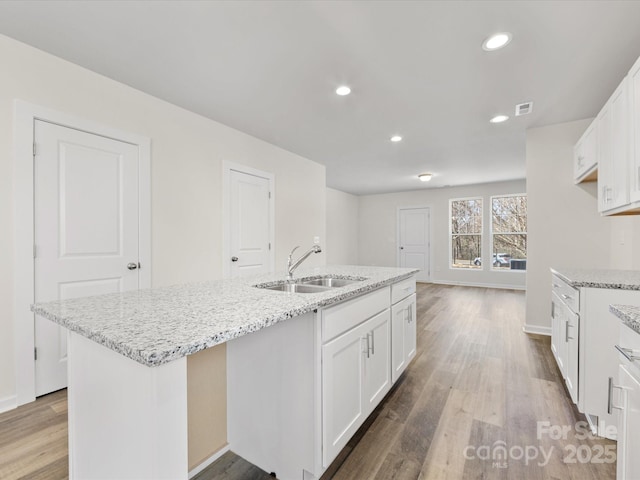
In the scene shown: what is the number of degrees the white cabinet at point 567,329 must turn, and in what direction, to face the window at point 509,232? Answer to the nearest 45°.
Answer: approximately 90° to its right

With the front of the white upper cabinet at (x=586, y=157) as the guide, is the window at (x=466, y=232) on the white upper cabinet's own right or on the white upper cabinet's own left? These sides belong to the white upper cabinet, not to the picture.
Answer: on the white upper cabinet's own right

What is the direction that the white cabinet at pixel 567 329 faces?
to the viewer's left

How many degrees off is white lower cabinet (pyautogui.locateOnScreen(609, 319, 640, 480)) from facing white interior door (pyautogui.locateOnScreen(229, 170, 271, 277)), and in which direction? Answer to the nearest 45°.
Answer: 0° — it already faces it

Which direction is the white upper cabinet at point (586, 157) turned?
to the viewer's left

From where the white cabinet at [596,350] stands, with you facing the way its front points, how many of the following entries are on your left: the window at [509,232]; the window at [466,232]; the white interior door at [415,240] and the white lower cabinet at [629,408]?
1

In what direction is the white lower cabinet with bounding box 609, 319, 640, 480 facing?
to the viewer's left

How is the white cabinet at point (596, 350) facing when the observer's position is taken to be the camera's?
facing to the left of the viewer

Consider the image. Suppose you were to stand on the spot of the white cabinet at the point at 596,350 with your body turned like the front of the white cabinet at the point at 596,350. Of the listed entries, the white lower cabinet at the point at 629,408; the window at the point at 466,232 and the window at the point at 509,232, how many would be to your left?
1

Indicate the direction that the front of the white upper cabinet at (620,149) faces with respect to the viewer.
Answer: facing to the left of the viewer
